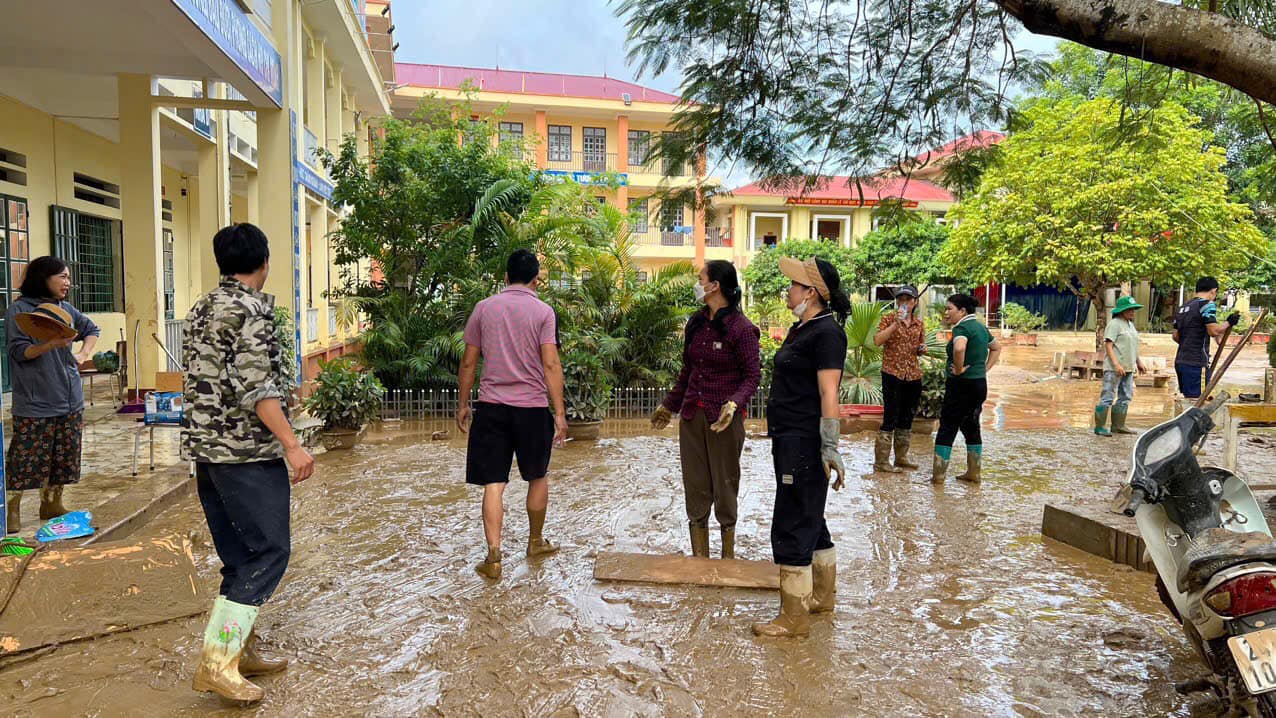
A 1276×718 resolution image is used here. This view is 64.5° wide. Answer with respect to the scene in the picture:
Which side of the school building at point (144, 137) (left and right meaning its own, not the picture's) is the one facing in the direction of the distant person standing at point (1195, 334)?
front

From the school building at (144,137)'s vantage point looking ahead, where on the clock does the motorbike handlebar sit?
The motorbike handlebar is roughly at 1 o'clock from the school building.

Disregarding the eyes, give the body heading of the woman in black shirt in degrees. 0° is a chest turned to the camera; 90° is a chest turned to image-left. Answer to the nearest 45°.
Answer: approximately 90°

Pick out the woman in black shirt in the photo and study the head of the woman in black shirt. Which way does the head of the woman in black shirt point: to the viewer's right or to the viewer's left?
to the viewer's left

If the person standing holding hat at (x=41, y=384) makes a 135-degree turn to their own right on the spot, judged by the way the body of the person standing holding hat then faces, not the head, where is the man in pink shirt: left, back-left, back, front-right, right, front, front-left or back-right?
back-left

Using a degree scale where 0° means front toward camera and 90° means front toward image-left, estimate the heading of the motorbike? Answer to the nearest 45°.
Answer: approximately 135°

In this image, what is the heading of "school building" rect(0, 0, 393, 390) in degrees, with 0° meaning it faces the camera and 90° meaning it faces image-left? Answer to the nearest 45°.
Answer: approximately 315°

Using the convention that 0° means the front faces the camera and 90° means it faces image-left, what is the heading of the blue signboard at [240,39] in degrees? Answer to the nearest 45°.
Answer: approximately 315°

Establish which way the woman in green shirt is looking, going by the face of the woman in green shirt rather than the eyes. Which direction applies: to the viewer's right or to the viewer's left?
to the viewer's left

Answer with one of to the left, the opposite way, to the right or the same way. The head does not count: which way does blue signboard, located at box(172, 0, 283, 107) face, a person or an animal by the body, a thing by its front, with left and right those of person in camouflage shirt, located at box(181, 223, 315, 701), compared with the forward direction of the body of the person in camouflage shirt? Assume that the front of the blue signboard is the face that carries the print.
to the right

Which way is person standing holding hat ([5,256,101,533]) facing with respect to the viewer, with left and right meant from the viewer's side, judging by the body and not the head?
facing the viewer and to the right of the viewer

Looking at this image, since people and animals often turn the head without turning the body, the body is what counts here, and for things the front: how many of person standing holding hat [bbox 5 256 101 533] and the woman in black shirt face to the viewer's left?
1
